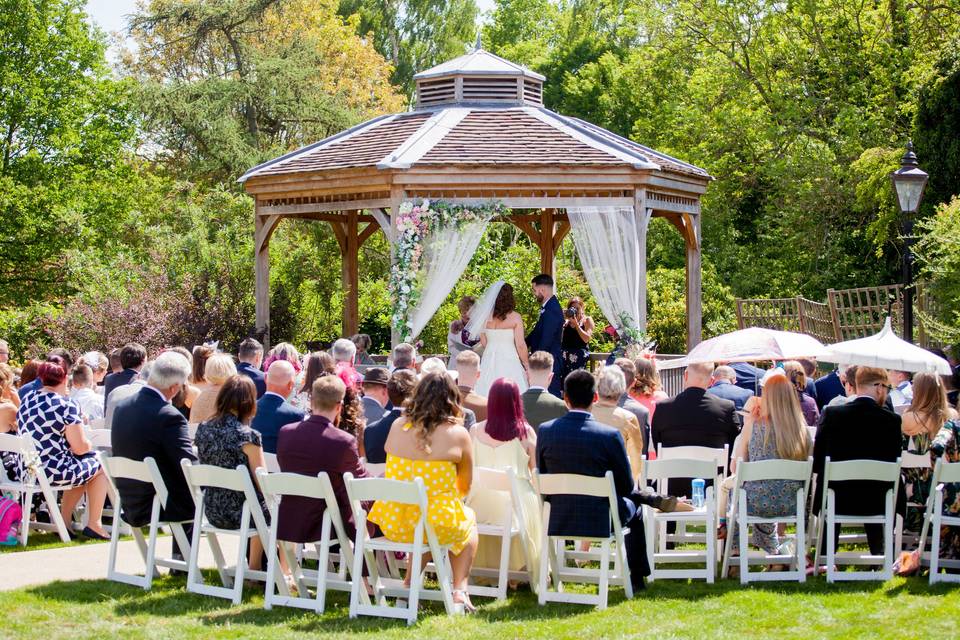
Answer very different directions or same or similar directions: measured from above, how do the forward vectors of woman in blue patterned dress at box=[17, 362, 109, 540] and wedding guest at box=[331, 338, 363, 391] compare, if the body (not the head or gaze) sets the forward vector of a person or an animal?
same or similar directions

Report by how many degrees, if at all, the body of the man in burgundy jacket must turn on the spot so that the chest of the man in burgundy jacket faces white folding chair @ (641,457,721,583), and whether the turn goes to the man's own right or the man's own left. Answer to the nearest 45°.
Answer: approximately 45° to the man's own right

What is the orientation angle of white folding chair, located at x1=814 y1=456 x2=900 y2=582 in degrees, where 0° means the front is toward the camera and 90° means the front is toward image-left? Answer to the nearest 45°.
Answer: approximately 180°

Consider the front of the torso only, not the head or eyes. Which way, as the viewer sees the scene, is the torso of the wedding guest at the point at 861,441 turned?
away from the camera

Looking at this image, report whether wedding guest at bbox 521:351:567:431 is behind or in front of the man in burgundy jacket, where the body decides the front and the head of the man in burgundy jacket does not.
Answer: in front

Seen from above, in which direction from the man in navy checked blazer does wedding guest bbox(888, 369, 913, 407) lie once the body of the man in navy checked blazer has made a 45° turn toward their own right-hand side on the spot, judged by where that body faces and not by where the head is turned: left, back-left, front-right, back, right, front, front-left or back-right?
front

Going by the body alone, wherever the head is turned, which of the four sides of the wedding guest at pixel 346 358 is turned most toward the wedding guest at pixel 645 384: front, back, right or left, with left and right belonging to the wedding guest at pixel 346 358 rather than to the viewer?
right

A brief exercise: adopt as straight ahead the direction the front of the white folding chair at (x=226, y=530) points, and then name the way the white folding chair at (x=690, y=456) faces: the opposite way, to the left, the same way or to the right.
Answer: the same way

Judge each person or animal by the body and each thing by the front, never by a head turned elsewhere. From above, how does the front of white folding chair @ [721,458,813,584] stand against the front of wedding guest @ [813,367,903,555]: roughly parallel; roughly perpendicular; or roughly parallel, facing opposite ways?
roughly parallel

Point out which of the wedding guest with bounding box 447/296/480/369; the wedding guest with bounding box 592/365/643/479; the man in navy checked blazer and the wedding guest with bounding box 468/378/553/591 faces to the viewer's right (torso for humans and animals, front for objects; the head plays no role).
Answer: the wedding guest with bounding box 447/296/480/369

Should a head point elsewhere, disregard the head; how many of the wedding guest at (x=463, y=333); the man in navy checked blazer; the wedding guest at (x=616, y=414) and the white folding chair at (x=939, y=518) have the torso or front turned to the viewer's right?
1

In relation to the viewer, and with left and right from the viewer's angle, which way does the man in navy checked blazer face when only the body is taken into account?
facing away from the viewer

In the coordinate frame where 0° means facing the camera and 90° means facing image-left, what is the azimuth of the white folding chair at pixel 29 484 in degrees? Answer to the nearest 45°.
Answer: approximately 225°

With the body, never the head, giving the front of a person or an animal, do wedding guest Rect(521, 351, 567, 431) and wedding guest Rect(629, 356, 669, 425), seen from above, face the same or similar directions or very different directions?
same or similar directions

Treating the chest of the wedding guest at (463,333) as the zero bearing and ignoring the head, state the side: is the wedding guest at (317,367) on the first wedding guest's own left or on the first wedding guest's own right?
on the first wedding guest's own right

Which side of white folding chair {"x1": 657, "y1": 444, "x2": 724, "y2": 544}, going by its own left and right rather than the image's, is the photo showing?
back

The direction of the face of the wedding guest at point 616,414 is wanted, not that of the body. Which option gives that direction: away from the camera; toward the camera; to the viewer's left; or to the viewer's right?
away from the camera

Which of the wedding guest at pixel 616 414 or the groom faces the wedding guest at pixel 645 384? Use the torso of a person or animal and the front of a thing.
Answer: the wedding guest at pixel 616 414

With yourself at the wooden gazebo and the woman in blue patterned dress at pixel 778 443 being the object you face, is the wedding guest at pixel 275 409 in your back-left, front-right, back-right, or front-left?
front-right

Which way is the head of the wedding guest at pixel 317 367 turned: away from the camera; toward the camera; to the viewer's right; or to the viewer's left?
away from the camera

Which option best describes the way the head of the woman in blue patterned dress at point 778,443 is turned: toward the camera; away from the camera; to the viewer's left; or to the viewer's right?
away from the camera

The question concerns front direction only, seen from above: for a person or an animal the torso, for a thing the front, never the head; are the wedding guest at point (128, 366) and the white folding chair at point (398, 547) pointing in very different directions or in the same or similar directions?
same or similar directions
